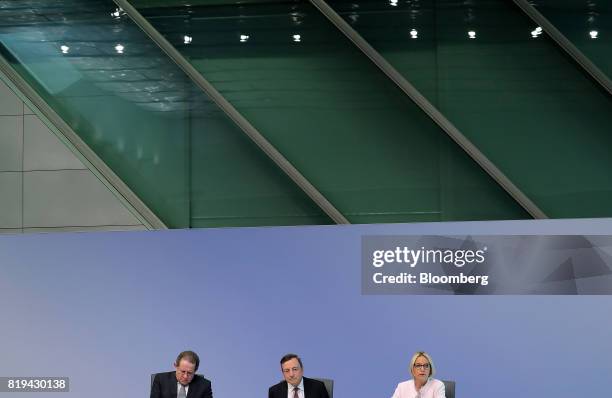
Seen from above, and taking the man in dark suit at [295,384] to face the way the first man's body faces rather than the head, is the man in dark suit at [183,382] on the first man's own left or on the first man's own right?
on the first man's own right

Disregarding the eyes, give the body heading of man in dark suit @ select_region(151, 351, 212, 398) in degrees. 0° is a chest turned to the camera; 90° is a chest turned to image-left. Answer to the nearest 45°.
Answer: approximately 0°

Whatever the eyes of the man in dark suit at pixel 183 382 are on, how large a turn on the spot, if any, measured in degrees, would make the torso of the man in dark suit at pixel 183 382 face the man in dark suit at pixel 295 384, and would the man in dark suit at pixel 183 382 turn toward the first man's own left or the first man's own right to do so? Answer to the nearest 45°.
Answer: approximately 90° to the first man's own left

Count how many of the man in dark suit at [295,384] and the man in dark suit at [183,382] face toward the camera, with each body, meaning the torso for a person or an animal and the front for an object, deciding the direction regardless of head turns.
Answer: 2

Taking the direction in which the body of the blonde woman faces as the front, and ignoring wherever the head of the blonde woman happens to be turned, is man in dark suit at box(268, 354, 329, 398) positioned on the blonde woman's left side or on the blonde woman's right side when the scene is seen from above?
on the blonde woman's right side

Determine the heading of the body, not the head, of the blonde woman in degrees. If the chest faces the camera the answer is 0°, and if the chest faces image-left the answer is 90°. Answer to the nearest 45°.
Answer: approximately 0°

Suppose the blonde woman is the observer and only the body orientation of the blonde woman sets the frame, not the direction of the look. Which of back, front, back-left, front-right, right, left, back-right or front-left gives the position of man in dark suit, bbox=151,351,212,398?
right
